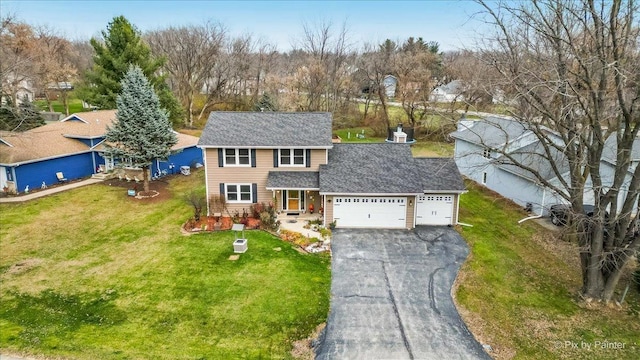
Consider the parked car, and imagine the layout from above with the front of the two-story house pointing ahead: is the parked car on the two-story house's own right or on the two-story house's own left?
on the two-story house's own left

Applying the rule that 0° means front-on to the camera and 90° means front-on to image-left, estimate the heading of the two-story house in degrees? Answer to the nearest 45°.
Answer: approximately 0°

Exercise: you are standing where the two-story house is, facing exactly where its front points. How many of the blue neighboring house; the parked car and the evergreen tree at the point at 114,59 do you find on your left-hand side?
1

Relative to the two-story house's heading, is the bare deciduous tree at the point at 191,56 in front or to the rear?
to the rear

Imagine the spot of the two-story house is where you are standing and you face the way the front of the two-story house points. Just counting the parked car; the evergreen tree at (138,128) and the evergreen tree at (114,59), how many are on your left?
1

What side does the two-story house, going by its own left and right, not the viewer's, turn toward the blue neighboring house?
right

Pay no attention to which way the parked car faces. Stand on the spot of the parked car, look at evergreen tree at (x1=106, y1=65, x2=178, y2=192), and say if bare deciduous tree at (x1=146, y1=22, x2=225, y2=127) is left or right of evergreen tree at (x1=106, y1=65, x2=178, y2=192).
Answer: right

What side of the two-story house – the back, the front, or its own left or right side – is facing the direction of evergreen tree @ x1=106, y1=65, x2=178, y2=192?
right

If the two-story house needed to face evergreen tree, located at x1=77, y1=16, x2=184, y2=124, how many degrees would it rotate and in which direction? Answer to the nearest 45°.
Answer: approximately 135° to its right

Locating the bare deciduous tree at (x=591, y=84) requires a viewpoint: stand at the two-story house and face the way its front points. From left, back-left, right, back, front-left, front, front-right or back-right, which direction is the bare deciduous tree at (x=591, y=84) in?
front-left
